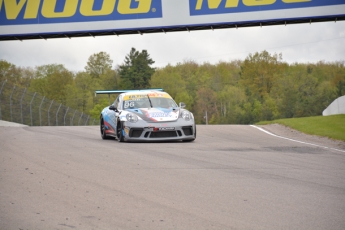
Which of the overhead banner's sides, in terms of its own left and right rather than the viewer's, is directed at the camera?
front
